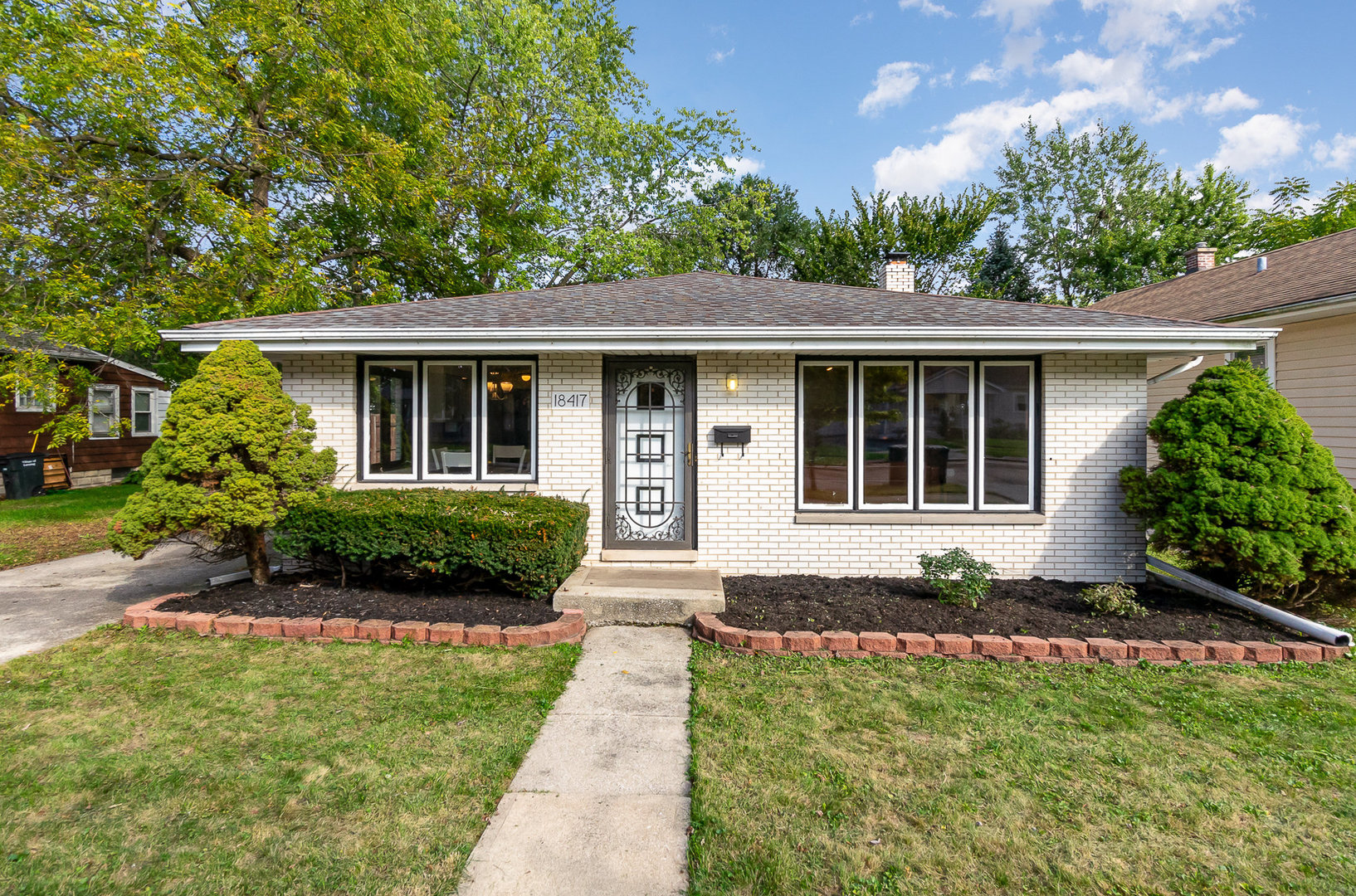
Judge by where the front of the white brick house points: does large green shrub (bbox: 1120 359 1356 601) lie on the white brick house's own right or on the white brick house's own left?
on the white brick house's own left

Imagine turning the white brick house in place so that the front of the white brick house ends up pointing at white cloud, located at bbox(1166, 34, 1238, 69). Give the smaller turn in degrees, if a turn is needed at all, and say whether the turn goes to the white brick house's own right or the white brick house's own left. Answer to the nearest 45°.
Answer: approximately 135° to the white brick house's own left

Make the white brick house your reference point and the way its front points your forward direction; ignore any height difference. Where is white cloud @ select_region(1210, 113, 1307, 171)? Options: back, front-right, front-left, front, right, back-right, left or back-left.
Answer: back-left

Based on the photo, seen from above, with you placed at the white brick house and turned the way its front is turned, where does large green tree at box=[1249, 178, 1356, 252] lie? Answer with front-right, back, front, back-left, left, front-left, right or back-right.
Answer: back-left

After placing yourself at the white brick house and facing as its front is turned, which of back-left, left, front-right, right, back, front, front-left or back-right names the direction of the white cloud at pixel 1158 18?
back-left

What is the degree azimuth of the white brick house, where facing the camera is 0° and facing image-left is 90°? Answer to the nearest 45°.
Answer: approximately 0°

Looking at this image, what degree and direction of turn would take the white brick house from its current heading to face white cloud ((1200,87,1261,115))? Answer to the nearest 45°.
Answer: approximately 135° to its left

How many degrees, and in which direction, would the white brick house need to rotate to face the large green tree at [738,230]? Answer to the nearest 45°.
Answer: approximately 180°

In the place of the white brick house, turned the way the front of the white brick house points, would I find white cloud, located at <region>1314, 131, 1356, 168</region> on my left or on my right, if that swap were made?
on my left
